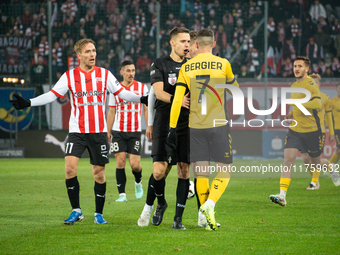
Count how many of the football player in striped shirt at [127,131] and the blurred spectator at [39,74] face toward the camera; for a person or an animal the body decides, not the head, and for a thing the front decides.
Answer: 2

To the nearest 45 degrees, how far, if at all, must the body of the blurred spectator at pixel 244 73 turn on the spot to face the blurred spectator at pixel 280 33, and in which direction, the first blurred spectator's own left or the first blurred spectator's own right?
approximately 135° to the first blurred spectator's own left

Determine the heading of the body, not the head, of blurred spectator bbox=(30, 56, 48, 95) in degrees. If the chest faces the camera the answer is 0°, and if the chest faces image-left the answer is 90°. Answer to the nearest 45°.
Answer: approximately 0°

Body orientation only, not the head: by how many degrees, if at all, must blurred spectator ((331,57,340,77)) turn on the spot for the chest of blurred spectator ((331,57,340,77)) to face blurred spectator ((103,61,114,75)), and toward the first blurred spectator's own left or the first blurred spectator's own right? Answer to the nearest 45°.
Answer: approximately 45° to the first blurred spectator's own right

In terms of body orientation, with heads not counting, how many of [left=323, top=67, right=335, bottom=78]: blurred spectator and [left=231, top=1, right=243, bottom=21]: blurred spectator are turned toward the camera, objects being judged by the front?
2

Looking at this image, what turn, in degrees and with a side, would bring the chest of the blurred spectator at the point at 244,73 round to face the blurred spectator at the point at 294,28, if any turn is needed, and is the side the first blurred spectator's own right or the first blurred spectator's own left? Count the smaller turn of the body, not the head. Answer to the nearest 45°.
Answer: approximately 135° to the first blurred spectator's own left
